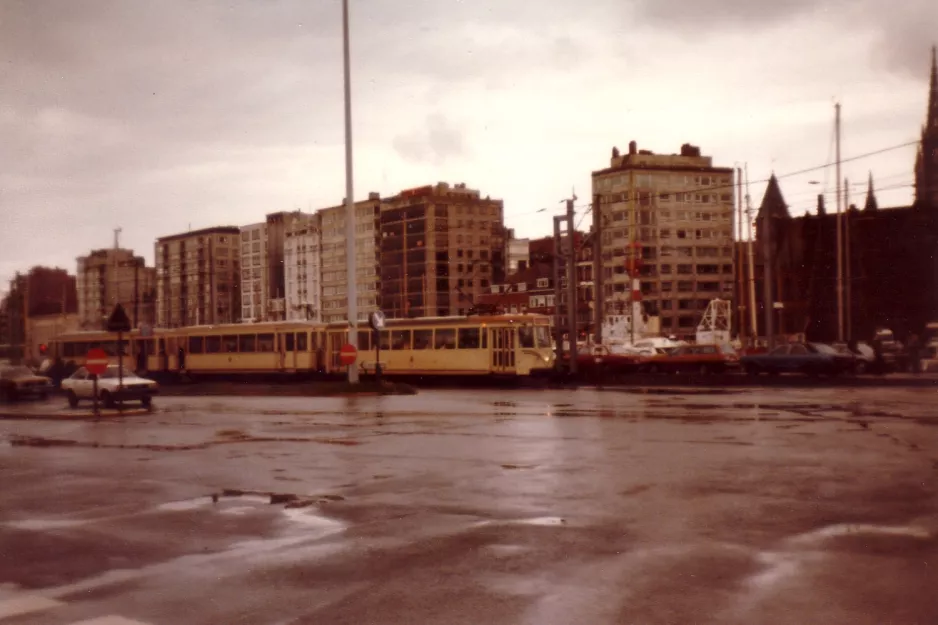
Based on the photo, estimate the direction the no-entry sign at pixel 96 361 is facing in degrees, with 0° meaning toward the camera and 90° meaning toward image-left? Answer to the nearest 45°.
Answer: approximately 0°

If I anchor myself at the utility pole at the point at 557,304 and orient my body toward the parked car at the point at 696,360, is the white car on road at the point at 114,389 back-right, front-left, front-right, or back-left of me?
back-right

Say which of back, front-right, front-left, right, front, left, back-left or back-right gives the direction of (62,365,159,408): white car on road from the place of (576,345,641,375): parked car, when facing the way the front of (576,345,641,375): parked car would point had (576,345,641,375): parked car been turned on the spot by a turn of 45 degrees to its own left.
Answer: back

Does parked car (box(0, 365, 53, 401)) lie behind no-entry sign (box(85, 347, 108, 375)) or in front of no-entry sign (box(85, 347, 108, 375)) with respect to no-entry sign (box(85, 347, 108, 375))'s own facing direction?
behind

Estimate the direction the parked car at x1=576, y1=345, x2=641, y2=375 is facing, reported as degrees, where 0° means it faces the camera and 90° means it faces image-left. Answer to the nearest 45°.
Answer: approximately 270°

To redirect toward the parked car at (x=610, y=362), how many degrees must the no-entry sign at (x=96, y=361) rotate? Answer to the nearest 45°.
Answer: approximately 135° to its left

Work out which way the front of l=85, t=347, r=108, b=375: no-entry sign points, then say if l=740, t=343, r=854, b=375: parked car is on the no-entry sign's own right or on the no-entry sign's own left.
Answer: on the no-entry sign's own left

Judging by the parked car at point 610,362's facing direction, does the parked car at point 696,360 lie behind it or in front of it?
in front
